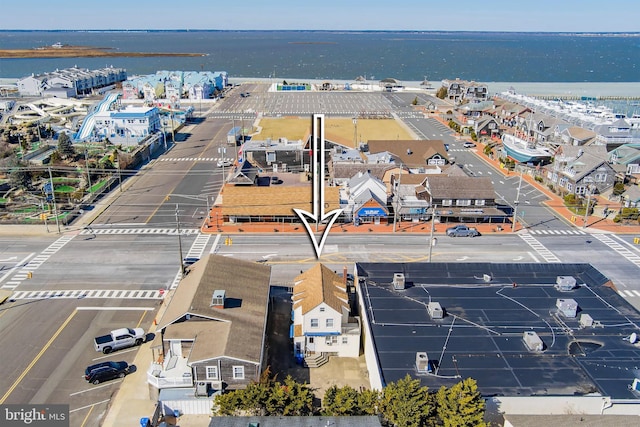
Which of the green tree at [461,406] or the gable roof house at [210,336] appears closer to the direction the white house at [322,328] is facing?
the green tree

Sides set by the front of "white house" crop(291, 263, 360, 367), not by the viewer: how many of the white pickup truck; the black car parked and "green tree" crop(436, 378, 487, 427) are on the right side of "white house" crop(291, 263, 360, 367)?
2

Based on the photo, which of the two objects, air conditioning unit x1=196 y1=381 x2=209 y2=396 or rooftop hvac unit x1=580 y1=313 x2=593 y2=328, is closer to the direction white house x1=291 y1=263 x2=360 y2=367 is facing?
the air conditioning unit

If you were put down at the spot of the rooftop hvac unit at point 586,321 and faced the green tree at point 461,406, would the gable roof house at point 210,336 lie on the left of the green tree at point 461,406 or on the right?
right

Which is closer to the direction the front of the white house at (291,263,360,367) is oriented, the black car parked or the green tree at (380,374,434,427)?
the green tree

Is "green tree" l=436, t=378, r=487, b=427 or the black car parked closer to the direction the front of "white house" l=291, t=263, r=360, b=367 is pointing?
the green tree

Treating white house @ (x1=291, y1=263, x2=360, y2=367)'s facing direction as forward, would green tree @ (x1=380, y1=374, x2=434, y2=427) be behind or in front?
in front

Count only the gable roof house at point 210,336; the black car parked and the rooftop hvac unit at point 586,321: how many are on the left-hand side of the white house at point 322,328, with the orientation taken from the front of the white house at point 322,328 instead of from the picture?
1

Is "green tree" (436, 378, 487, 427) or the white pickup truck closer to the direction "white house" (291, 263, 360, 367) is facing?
the green tree

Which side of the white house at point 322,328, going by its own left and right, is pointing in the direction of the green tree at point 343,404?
back

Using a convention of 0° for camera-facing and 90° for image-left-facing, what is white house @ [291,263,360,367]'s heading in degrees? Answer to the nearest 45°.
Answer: approximately 0°

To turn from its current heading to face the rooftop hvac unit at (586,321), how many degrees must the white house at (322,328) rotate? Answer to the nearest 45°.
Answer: approximately 90° to its left

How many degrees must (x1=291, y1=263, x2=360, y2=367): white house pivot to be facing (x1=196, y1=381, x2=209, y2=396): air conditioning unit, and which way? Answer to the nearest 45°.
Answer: approximately 45° to its right

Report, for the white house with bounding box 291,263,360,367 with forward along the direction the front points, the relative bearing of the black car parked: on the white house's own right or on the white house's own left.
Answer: on the white house's own right

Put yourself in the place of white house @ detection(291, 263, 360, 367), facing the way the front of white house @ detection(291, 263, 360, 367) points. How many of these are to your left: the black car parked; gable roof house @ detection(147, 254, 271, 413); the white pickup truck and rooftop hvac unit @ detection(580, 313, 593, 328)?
1
